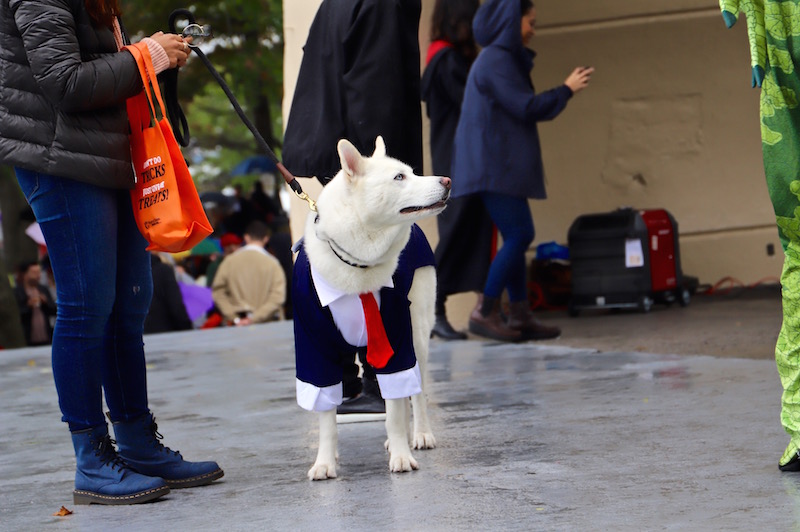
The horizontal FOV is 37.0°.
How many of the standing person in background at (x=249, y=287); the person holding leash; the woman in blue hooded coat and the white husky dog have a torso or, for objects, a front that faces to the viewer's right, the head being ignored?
2

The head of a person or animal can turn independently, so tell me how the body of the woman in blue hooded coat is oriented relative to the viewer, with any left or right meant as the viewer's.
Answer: facing to the right of the viewer

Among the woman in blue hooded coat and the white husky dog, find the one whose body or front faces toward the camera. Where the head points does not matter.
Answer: the white husky dog

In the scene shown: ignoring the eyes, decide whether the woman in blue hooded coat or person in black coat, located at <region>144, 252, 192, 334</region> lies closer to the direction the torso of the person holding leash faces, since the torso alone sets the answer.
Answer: the woman in blue hooded coat

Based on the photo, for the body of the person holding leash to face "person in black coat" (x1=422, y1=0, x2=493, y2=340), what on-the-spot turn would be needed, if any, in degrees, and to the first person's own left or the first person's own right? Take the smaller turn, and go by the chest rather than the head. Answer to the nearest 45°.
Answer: approximately 45° to the first person's own left

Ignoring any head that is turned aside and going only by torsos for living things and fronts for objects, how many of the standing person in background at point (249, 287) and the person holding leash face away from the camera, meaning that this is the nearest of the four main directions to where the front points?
1

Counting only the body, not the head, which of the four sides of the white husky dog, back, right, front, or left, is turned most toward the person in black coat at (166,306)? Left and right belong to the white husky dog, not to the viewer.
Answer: back

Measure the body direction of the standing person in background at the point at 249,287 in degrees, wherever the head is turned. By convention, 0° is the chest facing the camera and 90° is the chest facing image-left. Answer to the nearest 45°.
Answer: approximately 180°

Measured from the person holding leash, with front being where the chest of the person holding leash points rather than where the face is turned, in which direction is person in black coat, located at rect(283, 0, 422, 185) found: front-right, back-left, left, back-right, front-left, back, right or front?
front-left

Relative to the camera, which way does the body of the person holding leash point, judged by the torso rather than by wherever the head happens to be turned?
to the viewer's right

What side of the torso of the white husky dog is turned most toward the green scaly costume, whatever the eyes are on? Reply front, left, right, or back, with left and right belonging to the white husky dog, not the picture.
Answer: left

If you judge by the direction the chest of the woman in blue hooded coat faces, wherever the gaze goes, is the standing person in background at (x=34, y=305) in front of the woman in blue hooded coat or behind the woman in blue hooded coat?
behind

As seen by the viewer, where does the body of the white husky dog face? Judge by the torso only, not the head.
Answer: toward the camera
